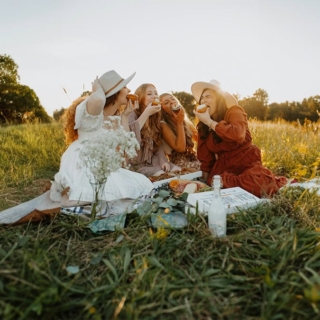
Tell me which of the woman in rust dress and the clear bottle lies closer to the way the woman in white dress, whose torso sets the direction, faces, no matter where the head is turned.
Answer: the woman in rust dress

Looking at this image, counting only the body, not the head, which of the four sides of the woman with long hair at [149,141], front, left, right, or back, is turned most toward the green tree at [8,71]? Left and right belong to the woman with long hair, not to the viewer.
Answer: back

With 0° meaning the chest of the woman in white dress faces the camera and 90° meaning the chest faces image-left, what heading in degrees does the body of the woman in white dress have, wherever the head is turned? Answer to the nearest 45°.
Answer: approximately 270°

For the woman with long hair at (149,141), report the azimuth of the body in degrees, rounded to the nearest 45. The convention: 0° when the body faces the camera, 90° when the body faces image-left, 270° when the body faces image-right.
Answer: approximately 315°

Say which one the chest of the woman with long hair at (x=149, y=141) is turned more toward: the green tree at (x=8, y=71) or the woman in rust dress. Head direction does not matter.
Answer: the woman in rust dress

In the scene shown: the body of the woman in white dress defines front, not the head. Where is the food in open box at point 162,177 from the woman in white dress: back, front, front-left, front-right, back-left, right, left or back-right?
front-left

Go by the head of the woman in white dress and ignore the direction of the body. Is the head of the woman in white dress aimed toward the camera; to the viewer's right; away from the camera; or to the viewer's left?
to the viewer's right
